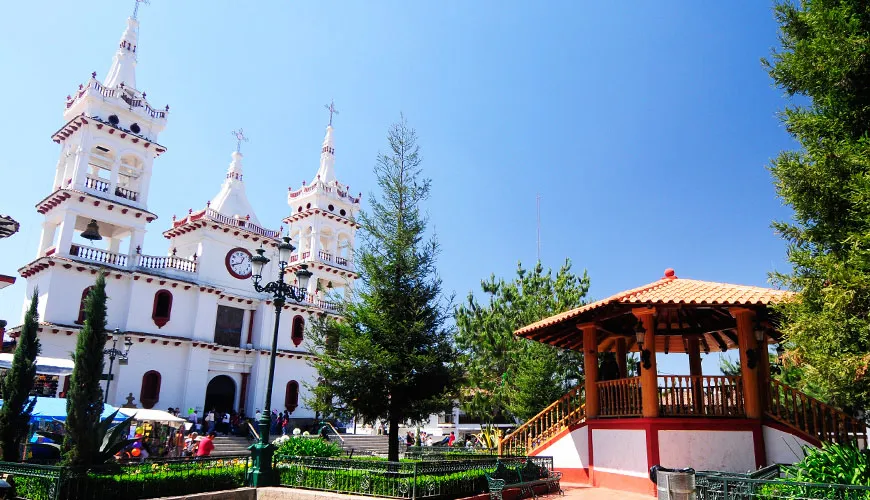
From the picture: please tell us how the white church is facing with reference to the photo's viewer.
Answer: facing the viewer and to the right of the viewer

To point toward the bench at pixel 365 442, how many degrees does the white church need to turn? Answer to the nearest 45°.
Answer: approximately 45° to its left

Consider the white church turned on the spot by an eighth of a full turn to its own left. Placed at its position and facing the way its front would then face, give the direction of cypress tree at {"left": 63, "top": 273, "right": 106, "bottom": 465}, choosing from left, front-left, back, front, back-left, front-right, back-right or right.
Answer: right

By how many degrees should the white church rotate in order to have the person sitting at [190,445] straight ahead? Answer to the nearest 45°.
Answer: approximately 45° to its right

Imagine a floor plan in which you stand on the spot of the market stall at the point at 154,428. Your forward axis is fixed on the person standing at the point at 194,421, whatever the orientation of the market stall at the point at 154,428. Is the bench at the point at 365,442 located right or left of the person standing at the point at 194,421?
right

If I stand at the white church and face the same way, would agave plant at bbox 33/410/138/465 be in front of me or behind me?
in front

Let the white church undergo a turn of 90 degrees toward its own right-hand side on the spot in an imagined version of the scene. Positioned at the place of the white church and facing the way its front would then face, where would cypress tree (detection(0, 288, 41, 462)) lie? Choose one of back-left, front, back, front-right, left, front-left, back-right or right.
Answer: front-left

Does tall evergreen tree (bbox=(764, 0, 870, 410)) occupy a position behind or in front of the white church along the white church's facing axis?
in front

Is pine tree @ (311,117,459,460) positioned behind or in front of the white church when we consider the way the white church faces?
in front
